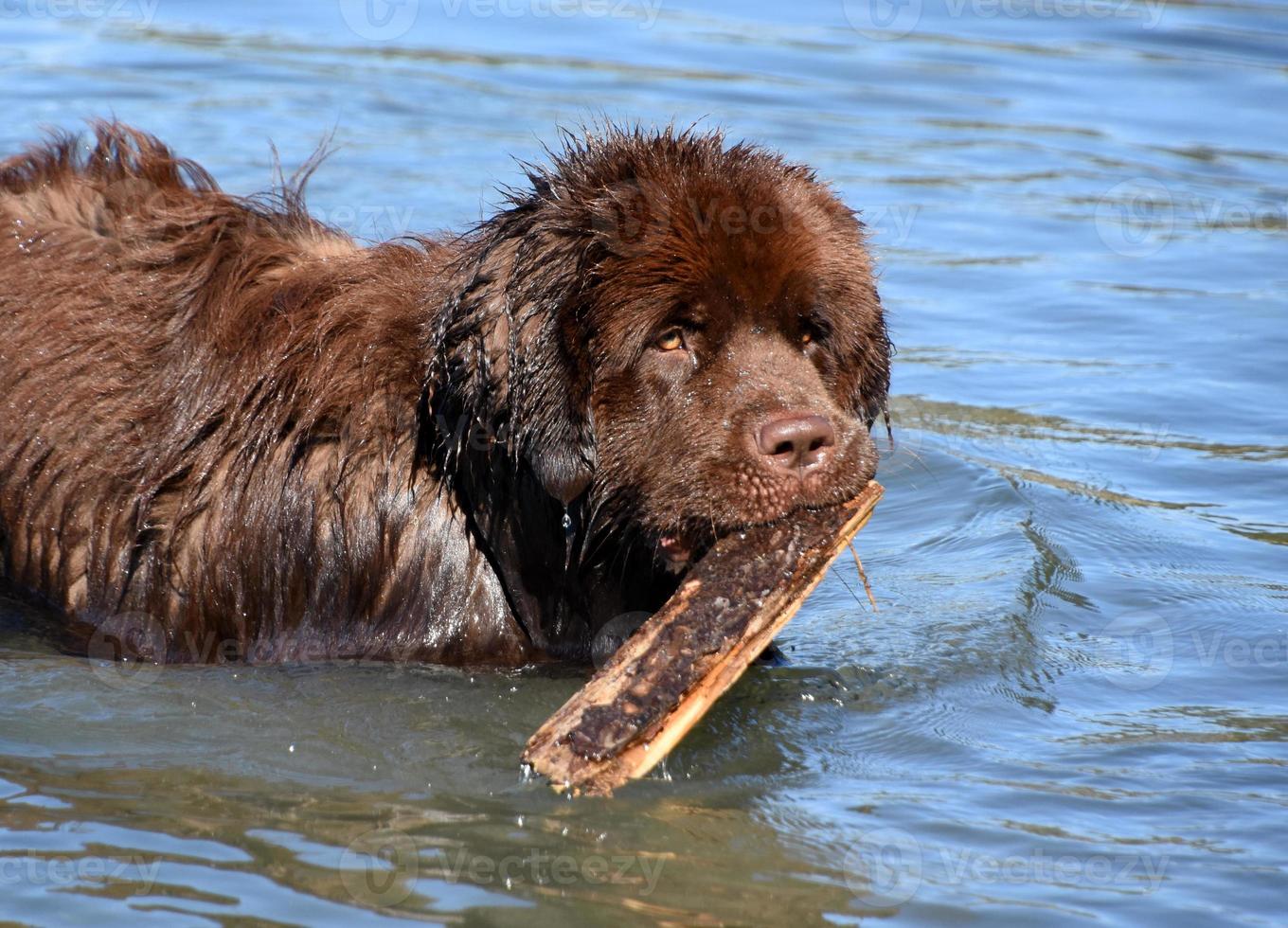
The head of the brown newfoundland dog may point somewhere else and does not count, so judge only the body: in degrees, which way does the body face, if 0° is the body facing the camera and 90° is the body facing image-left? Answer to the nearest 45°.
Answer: approximately 270°
